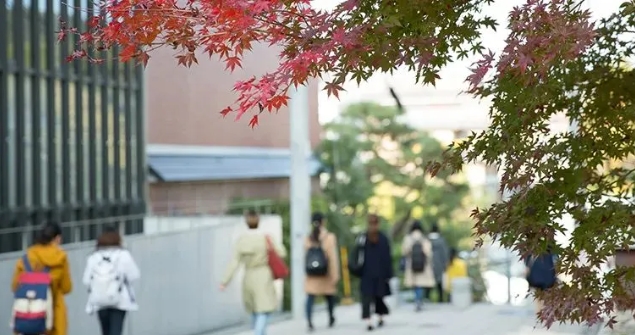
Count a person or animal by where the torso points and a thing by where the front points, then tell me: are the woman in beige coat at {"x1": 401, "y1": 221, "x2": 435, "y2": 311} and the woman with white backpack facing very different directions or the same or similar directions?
same or similar directions

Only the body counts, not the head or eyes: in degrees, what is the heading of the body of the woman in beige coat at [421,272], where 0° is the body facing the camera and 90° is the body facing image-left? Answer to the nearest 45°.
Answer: approximately 180°

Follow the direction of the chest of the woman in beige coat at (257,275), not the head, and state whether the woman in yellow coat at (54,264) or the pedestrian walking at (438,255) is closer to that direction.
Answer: the pedestrian walking

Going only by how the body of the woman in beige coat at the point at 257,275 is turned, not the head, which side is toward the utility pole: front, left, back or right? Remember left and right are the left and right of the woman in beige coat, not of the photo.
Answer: front

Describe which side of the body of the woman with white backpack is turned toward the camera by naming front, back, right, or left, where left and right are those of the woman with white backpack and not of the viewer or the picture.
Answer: back

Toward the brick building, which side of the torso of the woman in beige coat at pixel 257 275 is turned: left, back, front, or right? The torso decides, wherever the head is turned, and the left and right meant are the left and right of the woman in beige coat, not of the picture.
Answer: front

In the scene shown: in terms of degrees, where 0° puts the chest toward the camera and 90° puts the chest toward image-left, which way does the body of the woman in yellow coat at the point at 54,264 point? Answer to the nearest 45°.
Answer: approximately 225°

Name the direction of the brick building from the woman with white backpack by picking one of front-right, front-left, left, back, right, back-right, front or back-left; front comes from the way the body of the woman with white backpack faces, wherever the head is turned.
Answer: front

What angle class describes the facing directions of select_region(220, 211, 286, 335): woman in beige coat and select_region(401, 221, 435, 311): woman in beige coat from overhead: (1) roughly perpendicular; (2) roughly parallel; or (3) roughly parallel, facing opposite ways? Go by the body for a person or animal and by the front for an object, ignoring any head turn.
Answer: roughly parallel

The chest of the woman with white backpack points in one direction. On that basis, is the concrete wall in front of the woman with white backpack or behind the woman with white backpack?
in front

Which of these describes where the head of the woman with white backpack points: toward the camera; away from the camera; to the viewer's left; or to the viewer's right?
away from the camera

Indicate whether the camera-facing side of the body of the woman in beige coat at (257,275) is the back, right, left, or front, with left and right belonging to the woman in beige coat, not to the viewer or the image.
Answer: back
